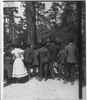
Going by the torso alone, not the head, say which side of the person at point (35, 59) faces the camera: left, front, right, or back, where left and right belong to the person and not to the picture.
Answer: back

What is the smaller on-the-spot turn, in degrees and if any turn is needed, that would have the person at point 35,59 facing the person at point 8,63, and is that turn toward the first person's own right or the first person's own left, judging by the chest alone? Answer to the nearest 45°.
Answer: approximately 90° to the first person's own left

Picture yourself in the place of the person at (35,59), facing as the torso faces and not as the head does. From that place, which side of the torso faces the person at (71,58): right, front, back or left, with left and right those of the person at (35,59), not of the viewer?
right

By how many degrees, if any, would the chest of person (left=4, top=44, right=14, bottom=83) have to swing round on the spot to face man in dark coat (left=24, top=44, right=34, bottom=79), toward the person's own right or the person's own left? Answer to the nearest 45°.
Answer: approximately 90° to the person's own right

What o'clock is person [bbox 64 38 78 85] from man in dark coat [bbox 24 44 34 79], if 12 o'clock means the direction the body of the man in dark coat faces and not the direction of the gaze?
The person is roughly at 3 o'clock from the man in dark coat.

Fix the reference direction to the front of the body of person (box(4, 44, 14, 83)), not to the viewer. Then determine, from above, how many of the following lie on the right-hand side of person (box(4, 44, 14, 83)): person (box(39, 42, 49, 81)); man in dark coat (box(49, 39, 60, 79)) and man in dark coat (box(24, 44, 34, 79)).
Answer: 3

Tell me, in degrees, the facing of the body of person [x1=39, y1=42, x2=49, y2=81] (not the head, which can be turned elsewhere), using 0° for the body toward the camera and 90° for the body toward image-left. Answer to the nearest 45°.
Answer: approximately 180°

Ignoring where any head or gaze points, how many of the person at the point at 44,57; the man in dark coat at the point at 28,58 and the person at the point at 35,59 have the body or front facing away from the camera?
3

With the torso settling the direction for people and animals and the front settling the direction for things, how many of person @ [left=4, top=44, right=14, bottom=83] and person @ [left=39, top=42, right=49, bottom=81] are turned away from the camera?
2

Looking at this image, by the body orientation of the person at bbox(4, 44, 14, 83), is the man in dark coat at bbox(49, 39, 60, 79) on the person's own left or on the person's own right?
on the person's own right

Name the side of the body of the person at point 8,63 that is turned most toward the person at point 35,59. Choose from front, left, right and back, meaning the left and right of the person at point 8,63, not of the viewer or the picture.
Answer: right

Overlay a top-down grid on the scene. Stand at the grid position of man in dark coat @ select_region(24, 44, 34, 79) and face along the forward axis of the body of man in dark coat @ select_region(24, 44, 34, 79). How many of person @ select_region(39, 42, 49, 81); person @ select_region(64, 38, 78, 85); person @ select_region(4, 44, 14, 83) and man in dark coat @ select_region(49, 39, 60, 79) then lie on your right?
3

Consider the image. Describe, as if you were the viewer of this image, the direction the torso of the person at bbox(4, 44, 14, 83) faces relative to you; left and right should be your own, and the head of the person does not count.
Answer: facing away from the viewer

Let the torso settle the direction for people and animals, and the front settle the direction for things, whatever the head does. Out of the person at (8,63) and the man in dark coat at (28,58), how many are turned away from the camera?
2

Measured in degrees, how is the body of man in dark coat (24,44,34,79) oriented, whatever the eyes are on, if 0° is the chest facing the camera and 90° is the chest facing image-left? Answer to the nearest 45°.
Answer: approximately 180°

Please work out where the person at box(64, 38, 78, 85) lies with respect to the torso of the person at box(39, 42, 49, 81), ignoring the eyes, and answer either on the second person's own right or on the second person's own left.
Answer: on the second person's own right

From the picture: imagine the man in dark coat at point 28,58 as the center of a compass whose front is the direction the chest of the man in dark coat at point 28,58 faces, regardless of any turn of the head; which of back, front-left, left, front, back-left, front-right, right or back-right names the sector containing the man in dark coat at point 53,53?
right
